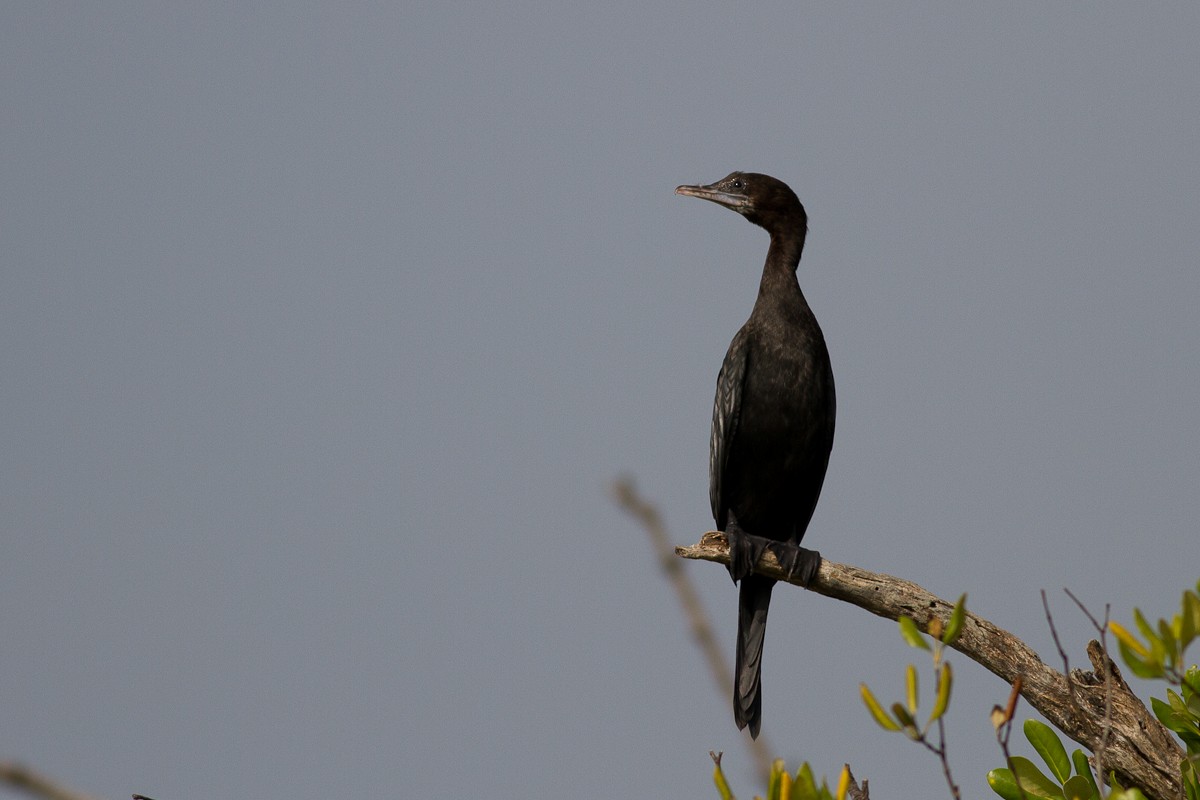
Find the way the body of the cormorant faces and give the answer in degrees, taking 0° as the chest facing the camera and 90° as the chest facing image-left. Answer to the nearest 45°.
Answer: approximately 315°

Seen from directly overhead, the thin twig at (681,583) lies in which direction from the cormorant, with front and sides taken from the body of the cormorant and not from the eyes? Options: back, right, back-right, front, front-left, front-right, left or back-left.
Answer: front-right
